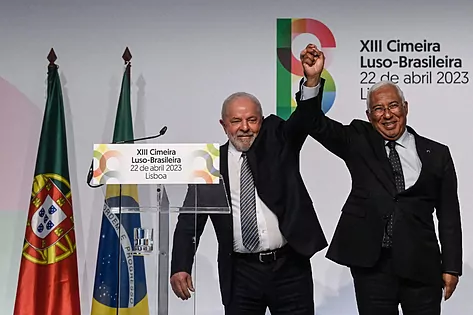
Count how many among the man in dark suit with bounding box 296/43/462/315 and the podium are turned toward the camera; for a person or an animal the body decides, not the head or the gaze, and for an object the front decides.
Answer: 2

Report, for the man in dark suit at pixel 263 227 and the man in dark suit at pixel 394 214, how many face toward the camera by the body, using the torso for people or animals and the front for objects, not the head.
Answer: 2

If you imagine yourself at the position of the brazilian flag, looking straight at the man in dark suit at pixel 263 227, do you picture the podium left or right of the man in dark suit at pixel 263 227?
right

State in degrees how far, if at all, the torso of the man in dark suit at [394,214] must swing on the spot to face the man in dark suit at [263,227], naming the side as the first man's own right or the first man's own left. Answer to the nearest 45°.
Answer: approximately 90° to the first man's own right

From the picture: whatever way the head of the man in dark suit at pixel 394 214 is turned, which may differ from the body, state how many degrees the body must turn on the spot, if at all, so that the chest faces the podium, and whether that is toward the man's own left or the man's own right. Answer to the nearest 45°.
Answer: approximately 45° to the man's own right

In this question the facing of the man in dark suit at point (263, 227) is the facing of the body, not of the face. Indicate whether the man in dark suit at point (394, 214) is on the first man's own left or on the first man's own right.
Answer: on the first man's own left

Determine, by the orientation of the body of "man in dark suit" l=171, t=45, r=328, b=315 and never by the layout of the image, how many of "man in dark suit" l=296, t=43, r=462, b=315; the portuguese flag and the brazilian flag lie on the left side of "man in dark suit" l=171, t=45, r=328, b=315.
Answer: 1

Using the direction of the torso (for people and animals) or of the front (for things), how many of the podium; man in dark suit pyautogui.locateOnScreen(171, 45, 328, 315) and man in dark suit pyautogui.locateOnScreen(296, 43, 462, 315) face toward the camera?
3

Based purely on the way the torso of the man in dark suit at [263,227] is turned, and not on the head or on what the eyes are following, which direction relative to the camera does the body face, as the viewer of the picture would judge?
toward the camera

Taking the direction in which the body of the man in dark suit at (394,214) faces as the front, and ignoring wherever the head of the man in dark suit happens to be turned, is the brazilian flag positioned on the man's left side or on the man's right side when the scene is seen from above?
on the man's right side

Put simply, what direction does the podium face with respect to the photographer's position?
facing the viewer
